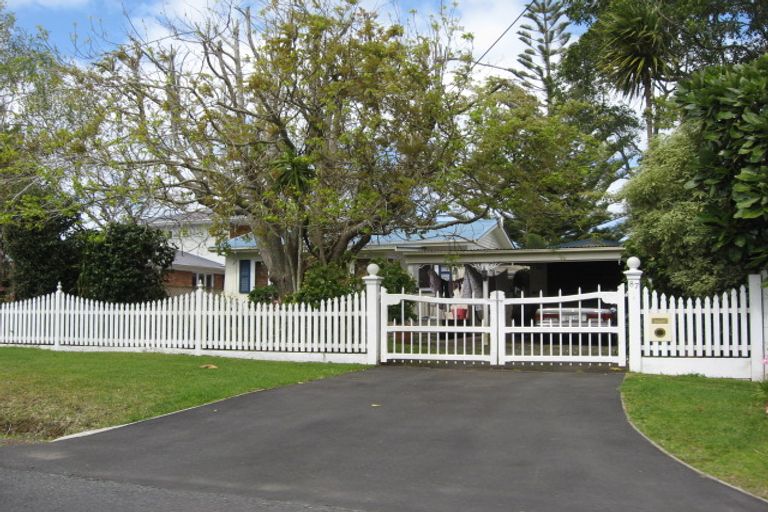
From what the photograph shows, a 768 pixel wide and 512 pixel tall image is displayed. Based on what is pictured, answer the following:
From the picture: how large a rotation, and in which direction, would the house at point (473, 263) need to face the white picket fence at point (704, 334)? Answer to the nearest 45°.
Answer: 0° — it already faces it

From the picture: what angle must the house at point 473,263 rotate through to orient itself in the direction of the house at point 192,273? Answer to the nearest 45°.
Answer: approximately 135° to its right

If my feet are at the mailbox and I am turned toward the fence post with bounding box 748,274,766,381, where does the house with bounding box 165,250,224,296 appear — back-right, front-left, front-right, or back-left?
back-left

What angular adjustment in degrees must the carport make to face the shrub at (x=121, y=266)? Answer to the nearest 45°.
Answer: approximately 45° to its right

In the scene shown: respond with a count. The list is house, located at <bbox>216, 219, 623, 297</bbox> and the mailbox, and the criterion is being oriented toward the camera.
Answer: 2

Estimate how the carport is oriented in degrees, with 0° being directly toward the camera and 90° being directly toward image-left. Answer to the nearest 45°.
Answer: approximately 0°
